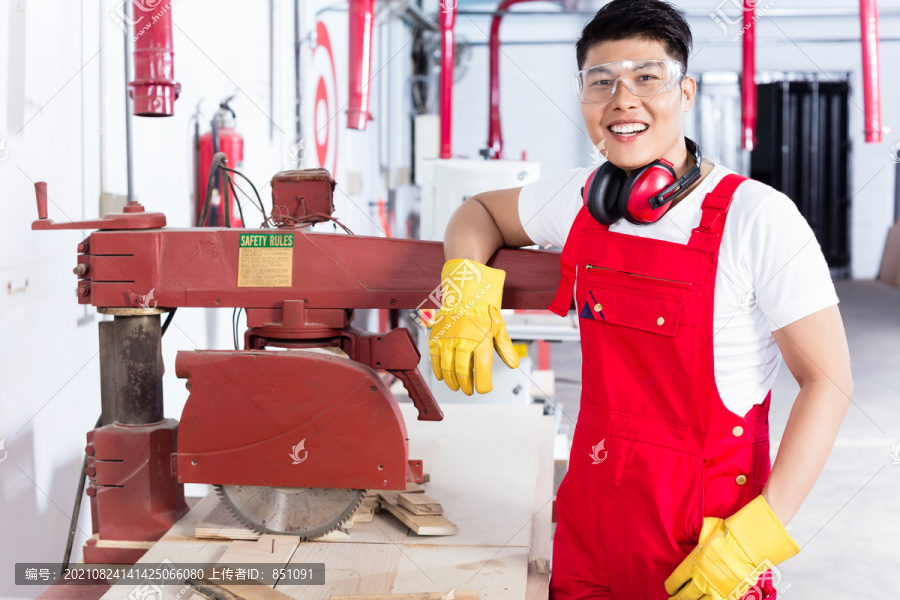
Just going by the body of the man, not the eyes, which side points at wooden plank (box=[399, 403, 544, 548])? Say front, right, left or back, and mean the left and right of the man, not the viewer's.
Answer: right

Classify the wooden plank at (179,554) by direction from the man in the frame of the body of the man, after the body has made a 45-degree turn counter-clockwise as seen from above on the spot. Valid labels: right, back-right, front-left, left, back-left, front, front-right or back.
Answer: right

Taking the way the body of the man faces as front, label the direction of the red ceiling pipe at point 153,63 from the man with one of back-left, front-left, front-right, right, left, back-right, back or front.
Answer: front-right

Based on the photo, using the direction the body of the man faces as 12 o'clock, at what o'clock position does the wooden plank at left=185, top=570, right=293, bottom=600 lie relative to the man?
The wooden plank is roughly at 1 o'clock from the man.

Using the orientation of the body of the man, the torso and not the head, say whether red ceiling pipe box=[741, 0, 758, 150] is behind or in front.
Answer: behind

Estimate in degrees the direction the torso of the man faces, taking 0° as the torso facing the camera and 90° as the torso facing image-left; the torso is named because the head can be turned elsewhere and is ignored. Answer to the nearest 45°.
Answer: approximately 45°

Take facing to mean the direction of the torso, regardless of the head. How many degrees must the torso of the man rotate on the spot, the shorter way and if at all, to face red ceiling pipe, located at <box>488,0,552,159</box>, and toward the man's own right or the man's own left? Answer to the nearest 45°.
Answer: approximately 135° to the man's own right

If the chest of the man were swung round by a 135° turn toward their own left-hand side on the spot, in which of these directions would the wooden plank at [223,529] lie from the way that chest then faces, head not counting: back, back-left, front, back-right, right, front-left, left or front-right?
back
